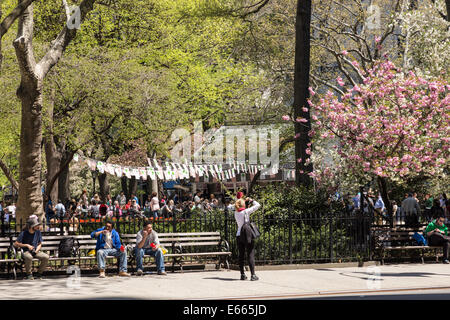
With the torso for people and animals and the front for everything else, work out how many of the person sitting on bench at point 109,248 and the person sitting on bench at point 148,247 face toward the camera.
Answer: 2

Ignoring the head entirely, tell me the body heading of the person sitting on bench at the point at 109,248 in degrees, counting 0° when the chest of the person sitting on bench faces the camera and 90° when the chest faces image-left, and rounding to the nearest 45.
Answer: approximately 0°

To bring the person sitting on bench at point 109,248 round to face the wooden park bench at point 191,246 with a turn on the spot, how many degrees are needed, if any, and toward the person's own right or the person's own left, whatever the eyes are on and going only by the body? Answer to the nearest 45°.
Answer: approximately 135° to the person's own left

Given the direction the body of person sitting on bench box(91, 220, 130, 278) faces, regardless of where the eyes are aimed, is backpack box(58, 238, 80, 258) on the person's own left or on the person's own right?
on the person's own right

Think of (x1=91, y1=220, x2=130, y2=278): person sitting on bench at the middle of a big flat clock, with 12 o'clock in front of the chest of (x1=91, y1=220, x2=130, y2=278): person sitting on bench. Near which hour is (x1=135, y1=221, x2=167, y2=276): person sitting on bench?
(x1=135, y1=221, x2=167, y2=276): person sitting on bench is roughly at 9 o'clock from (x1=91, y1=220, x2=130, y2=278): person sitting on bench.

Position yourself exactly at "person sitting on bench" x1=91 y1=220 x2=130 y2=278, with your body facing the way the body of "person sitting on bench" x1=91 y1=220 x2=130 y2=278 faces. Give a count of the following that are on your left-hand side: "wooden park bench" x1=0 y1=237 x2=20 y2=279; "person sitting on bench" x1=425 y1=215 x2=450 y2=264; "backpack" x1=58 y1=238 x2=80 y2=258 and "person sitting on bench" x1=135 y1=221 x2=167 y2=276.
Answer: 2

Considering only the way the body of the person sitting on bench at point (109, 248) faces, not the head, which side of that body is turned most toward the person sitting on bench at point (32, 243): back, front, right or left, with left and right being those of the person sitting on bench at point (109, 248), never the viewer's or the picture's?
right

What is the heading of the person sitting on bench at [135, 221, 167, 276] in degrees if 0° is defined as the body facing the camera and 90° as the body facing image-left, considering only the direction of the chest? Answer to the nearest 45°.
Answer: approximately 0°

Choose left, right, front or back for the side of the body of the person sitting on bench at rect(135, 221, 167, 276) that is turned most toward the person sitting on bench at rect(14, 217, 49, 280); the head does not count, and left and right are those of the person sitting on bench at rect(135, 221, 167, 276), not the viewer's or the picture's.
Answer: right

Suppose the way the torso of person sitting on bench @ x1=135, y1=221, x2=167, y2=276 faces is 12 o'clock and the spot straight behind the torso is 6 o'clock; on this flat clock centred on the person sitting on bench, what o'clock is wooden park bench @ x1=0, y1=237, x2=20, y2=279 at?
The wooden park bench is roughly at 3 o'clock from the person sitting on bench.
